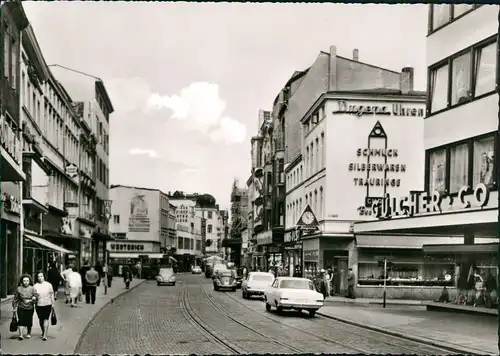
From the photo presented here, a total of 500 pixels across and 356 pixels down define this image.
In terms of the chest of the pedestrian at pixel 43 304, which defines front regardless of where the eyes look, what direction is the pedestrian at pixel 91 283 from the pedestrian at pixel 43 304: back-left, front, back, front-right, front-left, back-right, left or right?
back

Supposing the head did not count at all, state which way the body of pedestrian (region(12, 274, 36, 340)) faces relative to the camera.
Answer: toward the camera

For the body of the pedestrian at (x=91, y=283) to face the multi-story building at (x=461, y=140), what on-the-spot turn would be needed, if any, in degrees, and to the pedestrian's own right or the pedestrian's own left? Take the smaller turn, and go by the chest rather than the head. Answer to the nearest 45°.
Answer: approximately 135° to the pedestrian's own right

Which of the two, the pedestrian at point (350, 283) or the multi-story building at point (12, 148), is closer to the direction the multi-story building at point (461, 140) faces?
the multi-story building

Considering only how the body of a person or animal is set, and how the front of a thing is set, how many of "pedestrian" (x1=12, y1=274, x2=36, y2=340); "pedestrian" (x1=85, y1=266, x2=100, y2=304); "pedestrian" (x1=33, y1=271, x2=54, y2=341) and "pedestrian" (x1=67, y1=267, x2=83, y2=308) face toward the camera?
2

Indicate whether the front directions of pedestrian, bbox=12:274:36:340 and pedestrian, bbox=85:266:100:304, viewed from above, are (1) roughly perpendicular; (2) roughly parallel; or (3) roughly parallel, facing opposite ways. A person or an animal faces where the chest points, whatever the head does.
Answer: roughly parallel, facing opposite ways

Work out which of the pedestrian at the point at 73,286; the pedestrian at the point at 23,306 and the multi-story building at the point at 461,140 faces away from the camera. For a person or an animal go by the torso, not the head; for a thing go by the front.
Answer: the pedestrian at the point at 73,286

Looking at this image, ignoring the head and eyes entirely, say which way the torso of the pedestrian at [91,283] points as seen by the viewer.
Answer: away from the camera

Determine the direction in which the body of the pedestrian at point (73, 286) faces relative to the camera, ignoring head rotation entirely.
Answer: away from the camera

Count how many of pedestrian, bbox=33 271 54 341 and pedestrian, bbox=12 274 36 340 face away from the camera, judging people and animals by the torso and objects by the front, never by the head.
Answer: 0

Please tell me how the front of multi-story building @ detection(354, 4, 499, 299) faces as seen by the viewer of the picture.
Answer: facing the viewer and to the left of the viewer

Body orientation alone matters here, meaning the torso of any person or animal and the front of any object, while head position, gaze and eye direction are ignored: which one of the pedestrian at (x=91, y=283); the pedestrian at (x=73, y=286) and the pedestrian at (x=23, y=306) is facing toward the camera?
the pedestrian at (x=23, y=306)

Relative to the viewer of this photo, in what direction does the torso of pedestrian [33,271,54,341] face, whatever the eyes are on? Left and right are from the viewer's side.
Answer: facing the viewer
